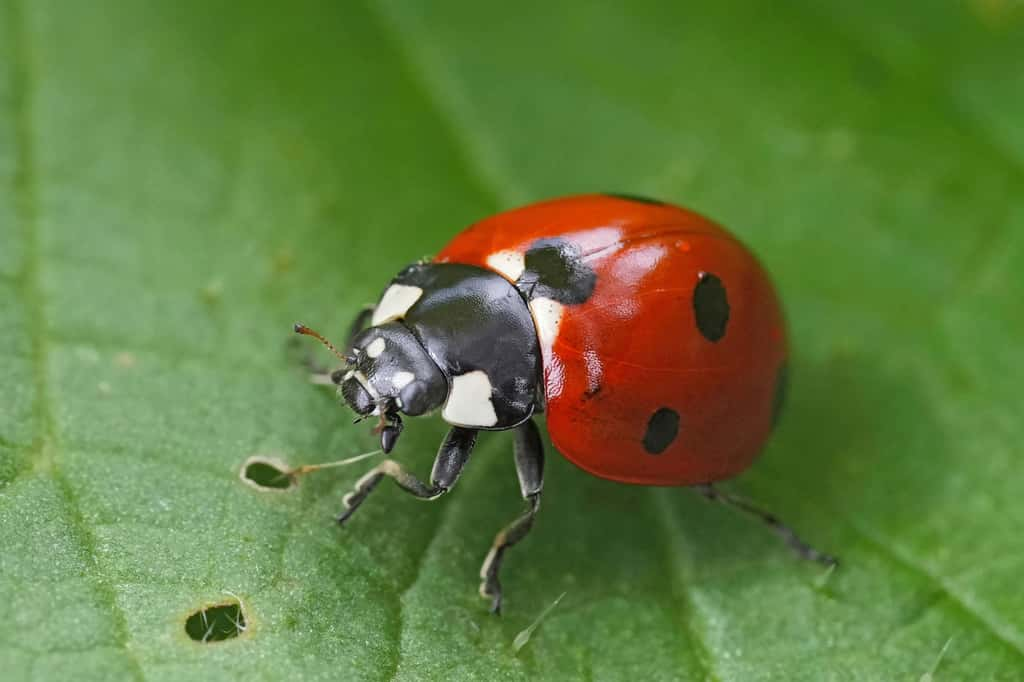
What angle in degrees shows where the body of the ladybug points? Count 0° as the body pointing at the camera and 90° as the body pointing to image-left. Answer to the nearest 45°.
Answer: approximately 45°
